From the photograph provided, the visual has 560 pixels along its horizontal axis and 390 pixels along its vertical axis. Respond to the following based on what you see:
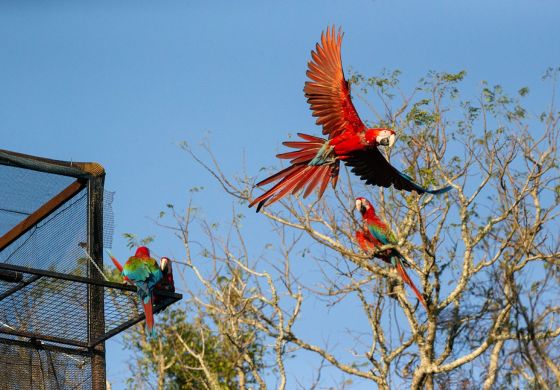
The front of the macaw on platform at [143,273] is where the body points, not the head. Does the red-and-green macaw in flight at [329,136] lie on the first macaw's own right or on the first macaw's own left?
on the first macaw's own right

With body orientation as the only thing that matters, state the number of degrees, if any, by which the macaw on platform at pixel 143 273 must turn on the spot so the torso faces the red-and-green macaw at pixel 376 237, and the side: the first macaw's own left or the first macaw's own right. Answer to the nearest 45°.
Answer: approximately 45° to the first macaw's own right

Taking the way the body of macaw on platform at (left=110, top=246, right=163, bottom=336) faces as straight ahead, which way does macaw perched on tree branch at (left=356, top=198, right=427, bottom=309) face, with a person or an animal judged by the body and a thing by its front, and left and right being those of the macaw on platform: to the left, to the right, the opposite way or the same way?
to the left

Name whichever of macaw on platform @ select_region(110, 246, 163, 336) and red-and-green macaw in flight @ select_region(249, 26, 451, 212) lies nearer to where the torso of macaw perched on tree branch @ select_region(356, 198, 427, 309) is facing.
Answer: the macaw on platform

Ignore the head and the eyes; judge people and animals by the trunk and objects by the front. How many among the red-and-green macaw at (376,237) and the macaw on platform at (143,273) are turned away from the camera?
1

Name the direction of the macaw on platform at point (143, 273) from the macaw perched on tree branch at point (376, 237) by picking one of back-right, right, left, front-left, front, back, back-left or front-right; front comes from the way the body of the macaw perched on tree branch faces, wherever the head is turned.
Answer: front-left

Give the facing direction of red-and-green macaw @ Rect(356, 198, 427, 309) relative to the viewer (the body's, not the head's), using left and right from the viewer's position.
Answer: facing to the left of the viewer

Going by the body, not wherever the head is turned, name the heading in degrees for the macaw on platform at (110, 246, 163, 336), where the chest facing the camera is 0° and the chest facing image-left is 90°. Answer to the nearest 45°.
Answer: approximately 180°
